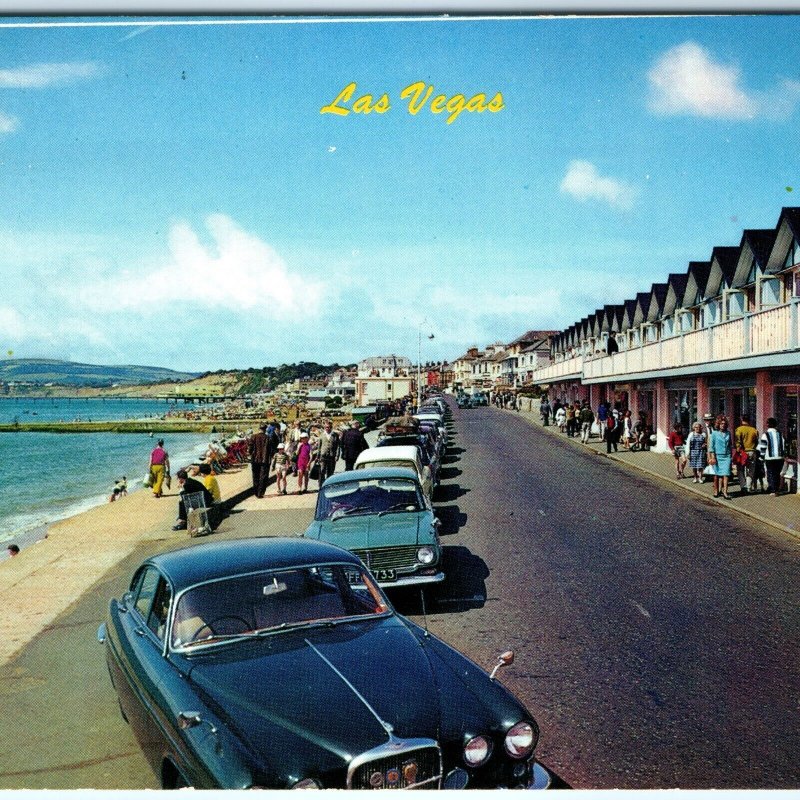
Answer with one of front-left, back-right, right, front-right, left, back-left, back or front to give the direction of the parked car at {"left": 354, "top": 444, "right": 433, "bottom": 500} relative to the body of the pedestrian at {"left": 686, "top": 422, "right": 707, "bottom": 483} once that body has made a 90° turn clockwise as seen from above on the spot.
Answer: front-left

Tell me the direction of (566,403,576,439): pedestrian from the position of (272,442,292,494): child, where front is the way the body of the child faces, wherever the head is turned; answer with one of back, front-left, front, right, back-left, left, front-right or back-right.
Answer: back-left

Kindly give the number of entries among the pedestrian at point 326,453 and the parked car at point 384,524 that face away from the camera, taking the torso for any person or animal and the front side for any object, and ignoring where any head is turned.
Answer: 0

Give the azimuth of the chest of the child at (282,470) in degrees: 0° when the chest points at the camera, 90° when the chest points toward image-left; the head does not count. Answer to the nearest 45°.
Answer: approximately 0°

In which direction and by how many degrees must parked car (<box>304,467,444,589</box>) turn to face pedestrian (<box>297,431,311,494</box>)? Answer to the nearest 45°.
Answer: approximately 180°

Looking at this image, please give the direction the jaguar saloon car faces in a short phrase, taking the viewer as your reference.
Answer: facing the viewer and to the right of the viewer

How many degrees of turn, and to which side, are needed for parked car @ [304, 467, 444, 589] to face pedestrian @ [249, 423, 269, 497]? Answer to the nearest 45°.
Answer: approximately 180°

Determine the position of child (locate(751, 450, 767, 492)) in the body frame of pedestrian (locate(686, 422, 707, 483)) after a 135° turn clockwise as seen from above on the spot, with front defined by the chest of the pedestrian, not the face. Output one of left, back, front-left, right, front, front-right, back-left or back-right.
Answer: back
